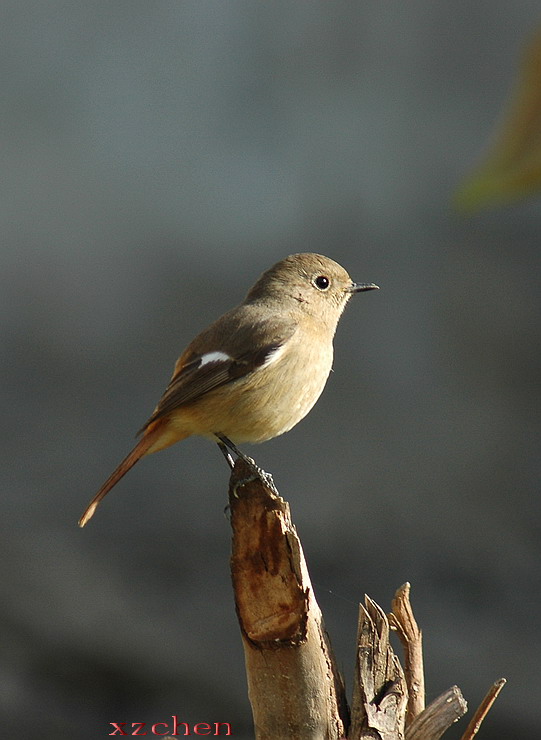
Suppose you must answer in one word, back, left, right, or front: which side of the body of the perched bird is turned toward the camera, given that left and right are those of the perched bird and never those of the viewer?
right
